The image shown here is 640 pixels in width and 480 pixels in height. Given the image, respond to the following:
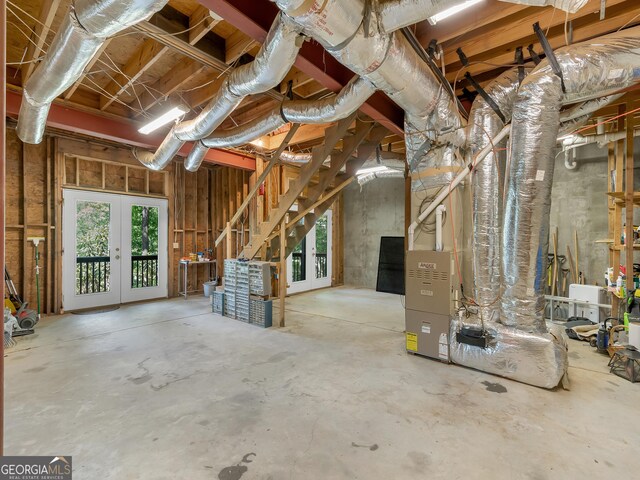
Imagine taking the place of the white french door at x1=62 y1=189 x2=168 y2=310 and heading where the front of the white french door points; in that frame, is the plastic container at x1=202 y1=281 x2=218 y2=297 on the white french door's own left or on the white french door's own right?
on the white french door's own left

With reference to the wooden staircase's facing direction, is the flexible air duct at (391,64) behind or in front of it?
behind

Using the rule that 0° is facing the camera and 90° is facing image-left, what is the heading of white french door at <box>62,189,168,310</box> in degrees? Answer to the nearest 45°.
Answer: approximately 315°

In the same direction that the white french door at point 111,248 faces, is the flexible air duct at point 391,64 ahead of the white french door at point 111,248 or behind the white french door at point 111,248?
ahead

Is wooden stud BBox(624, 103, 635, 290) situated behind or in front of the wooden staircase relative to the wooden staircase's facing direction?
behind

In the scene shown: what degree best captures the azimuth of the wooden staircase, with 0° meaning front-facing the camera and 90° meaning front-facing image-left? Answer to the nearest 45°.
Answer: approximately 135°

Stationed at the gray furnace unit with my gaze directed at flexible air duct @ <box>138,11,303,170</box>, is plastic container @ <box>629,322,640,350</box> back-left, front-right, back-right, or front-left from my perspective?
back-left

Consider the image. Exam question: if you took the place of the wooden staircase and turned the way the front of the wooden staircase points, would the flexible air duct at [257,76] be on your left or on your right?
on your left

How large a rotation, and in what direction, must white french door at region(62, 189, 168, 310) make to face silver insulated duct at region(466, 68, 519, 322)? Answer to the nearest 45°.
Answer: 0° — it already faces it
